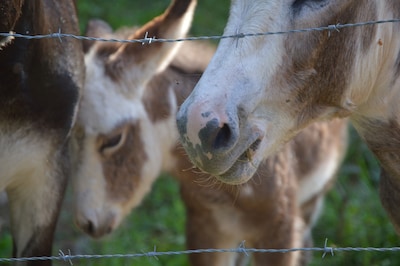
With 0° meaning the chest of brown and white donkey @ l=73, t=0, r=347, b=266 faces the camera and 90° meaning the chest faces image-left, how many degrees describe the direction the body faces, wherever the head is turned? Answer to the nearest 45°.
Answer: approximately 45°
